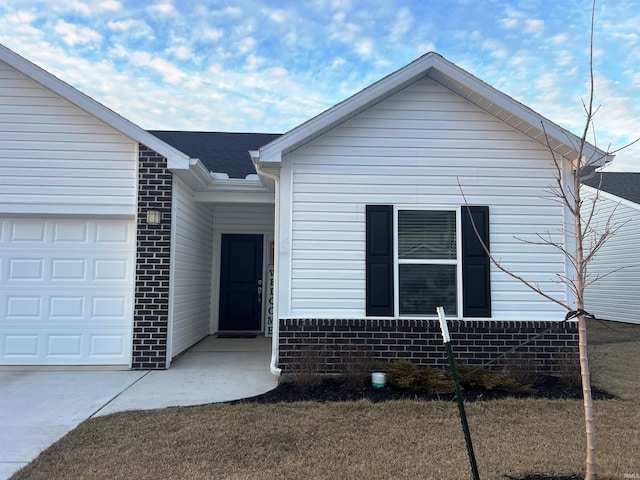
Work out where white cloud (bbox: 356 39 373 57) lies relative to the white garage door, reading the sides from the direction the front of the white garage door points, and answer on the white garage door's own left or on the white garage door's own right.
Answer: on the white garage door's own left

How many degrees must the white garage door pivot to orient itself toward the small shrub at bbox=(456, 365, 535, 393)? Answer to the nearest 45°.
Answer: approximately 45° to its left

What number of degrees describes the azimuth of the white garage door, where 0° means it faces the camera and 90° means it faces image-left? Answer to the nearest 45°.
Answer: approximately 0°
